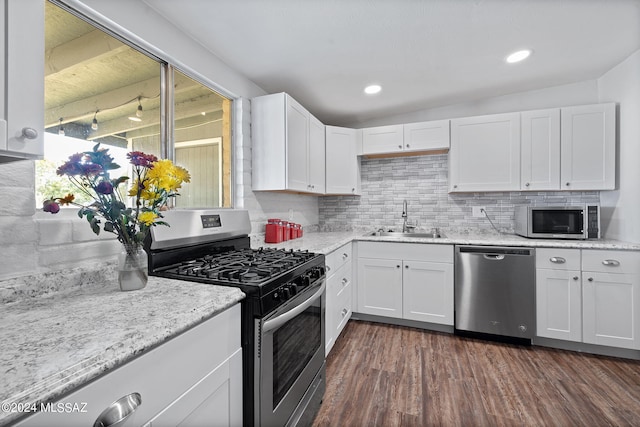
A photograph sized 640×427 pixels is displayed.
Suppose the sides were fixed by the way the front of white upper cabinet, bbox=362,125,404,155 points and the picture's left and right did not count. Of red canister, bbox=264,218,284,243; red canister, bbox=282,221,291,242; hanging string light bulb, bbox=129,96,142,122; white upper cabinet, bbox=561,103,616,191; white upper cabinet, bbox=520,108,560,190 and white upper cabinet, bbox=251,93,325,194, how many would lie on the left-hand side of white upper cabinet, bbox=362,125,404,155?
2

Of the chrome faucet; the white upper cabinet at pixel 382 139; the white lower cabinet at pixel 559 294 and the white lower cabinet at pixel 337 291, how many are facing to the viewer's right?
1

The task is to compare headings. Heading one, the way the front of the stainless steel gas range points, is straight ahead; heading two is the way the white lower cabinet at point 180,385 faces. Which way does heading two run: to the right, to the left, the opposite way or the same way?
the same way

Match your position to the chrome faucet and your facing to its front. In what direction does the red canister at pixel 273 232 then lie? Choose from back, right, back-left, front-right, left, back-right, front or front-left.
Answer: front-right

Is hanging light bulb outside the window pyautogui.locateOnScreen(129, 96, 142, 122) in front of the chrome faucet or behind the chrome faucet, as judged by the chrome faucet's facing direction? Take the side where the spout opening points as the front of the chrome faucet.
in front

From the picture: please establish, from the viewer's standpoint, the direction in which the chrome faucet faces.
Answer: facing the viewer

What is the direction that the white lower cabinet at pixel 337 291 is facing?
to the viewer's right

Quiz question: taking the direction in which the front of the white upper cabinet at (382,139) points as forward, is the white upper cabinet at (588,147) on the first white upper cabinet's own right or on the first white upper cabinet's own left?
on the first white upper cabinet's own left

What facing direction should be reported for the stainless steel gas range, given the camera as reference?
facing the viewer and to the right of the viewer

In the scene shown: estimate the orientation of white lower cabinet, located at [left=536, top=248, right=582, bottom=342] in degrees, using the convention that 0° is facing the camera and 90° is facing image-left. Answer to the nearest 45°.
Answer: approximately 0°

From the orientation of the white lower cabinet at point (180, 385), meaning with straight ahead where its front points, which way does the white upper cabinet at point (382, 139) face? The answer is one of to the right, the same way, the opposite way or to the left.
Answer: to the right
